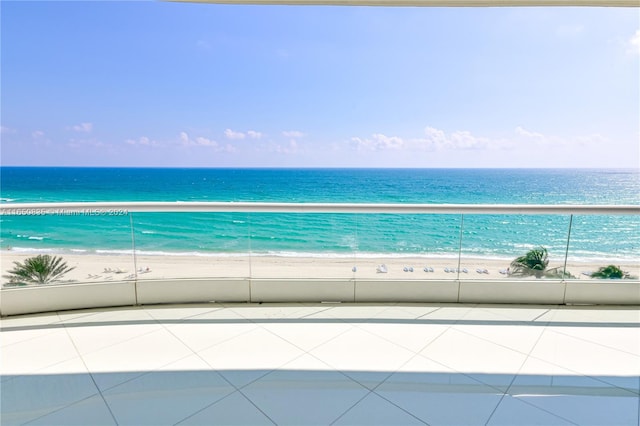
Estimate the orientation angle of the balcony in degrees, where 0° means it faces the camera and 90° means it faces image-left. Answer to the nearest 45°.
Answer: approximately 180°

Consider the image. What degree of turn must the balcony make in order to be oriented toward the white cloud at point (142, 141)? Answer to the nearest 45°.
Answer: approximately 45° to its left

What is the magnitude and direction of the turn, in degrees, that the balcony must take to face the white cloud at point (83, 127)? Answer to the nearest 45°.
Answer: approximately 45° to its left

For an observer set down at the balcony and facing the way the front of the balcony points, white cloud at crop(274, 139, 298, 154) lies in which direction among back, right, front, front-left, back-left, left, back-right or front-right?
front

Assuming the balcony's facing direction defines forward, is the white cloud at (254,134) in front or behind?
in front

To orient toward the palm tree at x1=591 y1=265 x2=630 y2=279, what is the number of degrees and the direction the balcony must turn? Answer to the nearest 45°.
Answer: approximately 90° to its right

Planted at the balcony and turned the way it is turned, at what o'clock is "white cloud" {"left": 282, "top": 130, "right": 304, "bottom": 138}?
The white cloud is roughly at 12 o'clock from the balcony.

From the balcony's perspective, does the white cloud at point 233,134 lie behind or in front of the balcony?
in front

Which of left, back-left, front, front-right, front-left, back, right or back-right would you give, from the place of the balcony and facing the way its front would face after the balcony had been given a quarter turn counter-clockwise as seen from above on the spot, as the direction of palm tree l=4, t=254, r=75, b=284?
front
